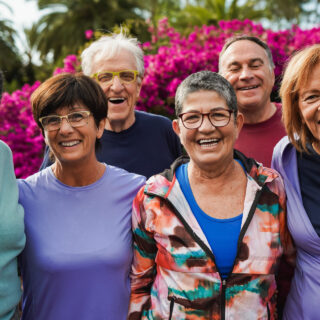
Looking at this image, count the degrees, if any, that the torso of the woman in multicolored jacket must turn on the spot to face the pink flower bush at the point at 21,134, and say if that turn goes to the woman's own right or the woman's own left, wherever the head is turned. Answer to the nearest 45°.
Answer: approximately 135° to the woman's own right

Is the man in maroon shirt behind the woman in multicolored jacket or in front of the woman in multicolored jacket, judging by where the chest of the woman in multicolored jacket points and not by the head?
behind

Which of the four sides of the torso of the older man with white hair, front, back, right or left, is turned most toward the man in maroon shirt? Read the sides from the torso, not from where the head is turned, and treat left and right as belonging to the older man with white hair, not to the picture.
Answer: left

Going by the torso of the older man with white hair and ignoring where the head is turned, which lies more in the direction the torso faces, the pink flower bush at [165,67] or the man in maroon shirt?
the man in maroon shirt

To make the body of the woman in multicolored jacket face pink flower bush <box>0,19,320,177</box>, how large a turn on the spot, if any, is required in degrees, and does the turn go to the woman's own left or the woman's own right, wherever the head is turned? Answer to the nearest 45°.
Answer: approximately 180°

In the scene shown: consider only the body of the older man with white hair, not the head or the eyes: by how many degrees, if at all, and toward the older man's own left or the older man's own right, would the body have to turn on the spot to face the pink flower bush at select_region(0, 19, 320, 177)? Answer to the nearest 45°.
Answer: approximately 180°

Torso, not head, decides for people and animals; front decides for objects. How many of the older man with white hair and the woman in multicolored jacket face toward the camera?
2

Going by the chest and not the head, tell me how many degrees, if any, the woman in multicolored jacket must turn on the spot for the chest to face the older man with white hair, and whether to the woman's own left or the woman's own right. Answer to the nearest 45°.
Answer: approximately 135° to the woman's own right

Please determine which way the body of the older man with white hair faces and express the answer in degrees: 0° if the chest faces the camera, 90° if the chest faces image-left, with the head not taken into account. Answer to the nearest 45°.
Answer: approximately 0°

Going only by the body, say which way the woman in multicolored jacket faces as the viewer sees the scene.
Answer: toward the camera

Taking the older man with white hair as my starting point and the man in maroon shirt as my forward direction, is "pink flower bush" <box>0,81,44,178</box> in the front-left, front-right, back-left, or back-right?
back-left
